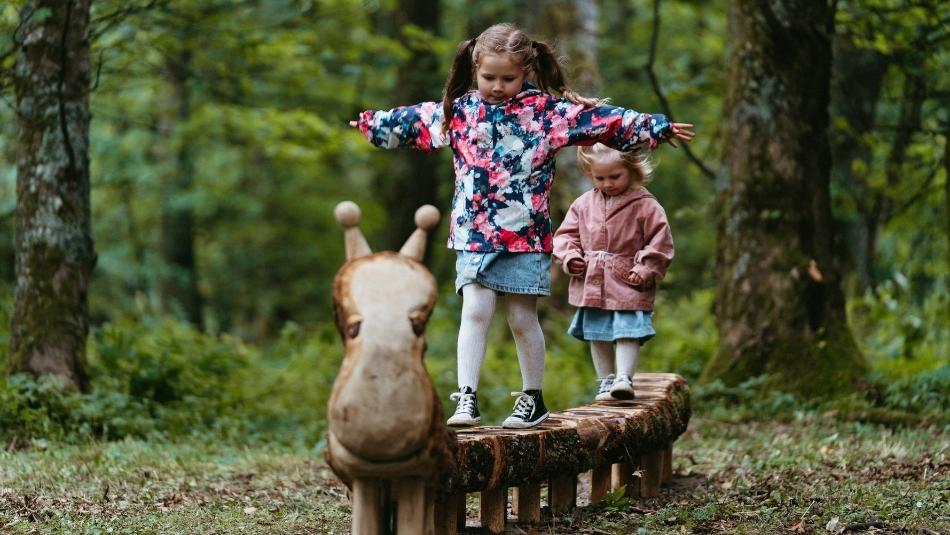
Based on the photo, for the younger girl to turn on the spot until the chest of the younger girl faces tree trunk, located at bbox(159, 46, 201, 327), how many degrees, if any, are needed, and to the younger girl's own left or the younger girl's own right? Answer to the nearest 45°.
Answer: approximately 135° to the younger girl's own right

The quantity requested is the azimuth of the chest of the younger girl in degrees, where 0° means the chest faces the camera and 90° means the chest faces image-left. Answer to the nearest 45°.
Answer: approximately 0°

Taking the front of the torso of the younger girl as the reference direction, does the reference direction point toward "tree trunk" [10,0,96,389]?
no

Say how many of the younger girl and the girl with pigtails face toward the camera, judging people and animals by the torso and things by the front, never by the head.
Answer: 2

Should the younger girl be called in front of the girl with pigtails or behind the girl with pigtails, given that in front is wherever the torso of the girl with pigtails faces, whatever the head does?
behind

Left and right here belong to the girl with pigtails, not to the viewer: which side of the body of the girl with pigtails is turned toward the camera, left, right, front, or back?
front

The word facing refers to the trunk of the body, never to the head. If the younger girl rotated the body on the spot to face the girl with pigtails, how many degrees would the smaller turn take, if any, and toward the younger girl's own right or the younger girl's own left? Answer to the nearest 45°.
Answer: approximately 45° to the younger girl's own right

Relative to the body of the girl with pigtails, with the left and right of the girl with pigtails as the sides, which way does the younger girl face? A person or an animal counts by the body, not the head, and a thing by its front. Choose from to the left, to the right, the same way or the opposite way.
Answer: the same way

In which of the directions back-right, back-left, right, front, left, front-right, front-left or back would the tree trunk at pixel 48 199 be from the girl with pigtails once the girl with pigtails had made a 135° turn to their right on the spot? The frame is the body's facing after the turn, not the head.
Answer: front

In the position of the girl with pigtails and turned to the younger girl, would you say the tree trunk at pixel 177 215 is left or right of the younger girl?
left

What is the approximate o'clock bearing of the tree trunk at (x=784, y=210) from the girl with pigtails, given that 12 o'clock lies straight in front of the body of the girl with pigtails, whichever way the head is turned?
The tree trunk is roughly at 7 o'clock from the girl with pigtails.

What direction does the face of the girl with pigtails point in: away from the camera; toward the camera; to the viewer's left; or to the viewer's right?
toward the camera

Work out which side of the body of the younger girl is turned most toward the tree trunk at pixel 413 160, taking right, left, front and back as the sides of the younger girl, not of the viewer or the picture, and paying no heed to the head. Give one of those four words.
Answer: back
